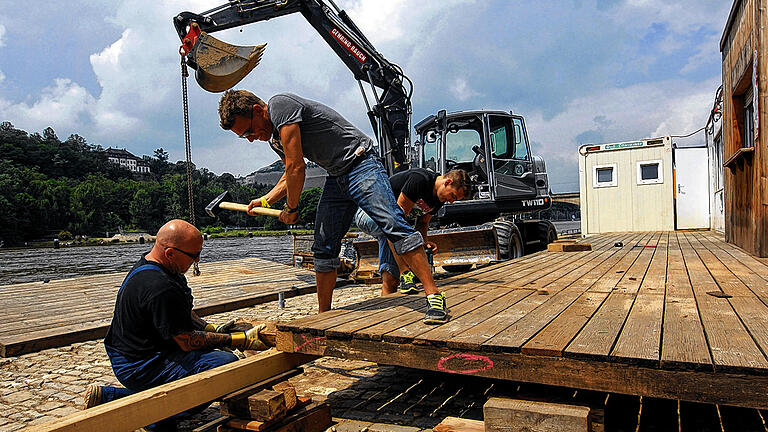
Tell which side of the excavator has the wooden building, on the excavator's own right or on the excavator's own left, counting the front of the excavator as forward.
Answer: on the excavator's own left

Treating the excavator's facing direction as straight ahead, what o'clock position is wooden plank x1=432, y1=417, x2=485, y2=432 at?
The wooden plank is roughly at 11 o'clock from the excavator.

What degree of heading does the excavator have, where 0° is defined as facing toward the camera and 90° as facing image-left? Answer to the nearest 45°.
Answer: approximately 45°

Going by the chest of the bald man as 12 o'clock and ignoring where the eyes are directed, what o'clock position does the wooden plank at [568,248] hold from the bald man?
The wooden plank is roughly at 11 o'clock from the bald man.

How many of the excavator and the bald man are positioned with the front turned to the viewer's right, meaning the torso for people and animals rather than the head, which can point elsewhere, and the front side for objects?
1

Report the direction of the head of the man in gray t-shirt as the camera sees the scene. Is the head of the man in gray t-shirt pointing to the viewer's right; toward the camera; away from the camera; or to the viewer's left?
to the viewer's left

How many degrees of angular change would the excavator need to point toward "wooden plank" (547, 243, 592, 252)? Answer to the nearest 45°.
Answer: approximately 90° to its left

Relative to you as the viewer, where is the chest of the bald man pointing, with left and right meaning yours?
facing to the right of the viewer

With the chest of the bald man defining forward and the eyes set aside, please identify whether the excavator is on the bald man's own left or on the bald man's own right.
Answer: on the bald man's own left

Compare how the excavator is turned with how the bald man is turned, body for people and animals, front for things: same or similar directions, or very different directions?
very different directions
